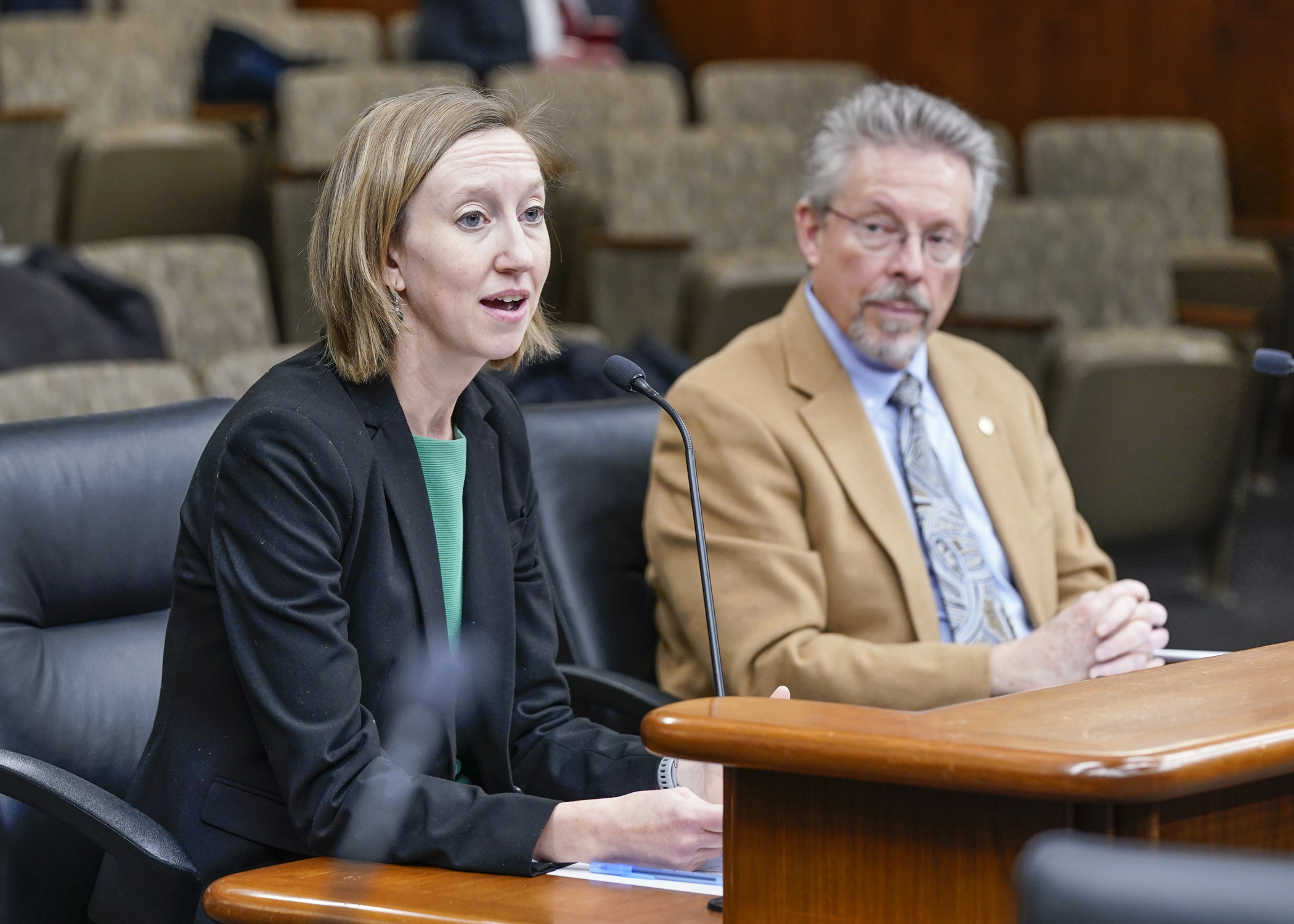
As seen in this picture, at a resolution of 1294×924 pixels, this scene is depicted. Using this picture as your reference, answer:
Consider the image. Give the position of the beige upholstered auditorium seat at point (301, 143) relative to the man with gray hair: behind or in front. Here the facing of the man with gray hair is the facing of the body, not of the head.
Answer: behind

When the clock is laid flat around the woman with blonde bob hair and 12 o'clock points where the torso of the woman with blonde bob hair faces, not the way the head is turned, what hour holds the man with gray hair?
The man with gray hair is roughly at 9 o'clock from the woman with blonde bob hair.

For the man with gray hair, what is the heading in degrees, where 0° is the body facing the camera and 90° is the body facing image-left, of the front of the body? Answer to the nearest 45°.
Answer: approximately 315°

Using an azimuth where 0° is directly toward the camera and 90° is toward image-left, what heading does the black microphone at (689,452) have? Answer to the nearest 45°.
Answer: approximately 90°

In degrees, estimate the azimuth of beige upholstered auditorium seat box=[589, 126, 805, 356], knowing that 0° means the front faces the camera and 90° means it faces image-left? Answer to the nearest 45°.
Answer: approximately 315°

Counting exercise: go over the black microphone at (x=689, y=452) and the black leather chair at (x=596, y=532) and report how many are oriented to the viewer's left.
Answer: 1

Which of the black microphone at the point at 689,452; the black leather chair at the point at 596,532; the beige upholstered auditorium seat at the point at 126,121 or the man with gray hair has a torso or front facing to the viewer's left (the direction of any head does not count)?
the black microphone

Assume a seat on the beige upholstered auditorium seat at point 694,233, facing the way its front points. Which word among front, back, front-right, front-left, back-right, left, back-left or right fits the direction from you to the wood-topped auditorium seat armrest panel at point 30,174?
back-right
